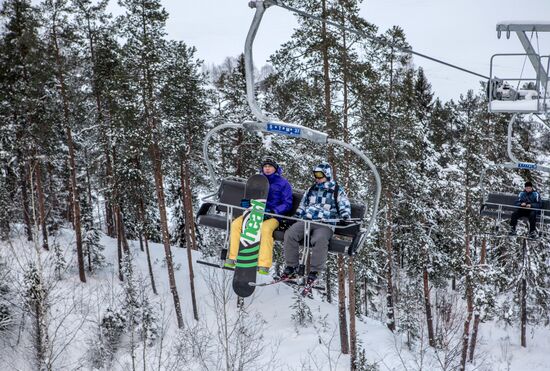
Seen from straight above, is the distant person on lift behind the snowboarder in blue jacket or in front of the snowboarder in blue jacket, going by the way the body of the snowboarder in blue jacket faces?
behind

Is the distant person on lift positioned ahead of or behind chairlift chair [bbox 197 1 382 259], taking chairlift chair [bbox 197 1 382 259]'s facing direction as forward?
behind

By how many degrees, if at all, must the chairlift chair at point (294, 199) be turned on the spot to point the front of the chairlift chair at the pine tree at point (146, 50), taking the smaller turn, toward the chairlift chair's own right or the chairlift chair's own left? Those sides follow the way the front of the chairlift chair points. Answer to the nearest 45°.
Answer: approximately 90° to the chairlift chair's own right

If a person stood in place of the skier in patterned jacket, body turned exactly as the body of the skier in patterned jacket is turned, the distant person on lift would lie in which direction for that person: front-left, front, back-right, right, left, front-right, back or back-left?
back

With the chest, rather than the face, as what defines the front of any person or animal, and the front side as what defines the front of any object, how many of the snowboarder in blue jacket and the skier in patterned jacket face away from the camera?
0

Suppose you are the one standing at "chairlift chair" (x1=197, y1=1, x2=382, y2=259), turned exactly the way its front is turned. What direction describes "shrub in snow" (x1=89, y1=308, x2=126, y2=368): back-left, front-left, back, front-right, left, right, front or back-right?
right

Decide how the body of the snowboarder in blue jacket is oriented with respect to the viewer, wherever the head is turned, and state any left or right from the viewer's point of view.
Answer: facing the viewer and to the left of the viewer

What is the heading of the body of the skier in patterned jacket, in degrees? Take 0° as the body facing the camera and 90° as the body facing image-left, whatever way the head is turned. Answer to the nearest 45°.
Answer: approximately 45°

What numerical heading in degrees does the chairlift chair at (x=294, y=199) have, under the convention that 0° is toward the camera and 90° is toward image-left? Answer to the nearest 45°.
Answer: approximately 45°

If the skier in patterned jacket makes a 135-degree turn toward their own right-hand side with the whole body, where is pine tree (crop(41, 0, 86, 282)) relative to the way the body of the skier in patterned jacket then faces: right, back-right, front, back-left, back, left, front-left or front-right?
front-left
